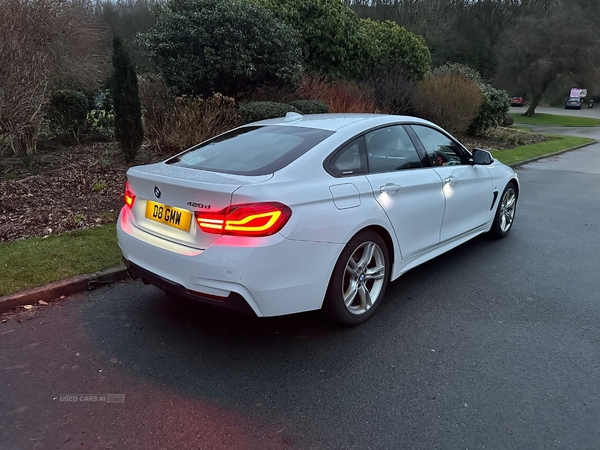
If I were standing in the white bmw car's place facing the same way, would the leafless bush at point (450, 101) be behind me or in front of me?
in front

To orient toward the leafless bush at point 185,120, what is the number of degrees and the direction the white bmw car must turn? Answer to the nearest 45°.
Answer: approximately 45° to its left

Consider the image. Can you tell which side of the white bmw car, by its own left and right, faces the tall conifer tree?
left

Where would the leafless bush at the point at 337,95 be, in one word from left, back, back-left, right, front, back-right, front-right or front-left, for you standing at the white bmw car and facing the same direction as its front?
front-left

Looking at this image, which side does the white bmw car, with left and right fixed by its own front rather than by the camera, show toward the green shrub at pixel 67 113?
left

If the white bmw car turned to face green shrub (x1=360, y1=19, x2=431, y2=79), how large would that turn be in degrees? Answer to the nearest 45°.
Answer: approximately 45° to its left

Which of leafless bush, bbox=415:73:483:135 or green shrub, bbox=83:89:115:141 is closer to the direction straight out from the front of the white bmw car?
the leafless bush

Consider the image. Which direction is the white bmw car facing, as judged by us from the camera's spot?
facing away from the viewer and to the right of the viewer

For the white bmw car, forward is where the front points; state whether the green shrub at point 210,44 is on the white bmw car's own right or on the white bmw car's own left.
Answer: on the white bmw car's own left

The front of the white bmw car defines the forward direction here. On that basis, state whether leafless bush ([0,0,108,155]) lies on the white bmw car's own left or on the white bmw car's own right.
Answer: on the white bmw car's own left

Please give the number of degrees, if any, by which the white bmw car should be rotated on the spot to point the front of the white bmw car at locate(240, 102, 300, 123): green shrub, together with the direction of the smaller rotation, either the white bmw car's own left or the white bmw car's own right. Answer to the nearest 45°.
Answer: approximately 45° to the white bmw car's own left
